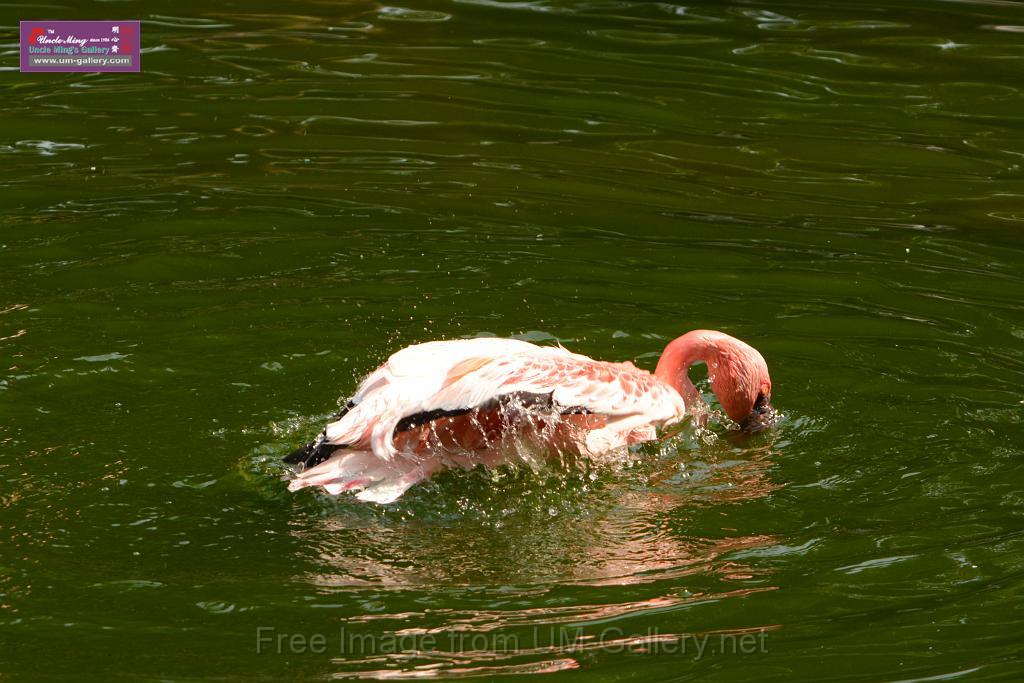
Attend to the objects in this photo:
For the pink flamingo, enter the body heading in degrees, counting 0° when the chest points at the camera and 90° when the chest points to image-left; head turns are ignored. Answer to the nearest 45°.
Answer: approximately 270°
